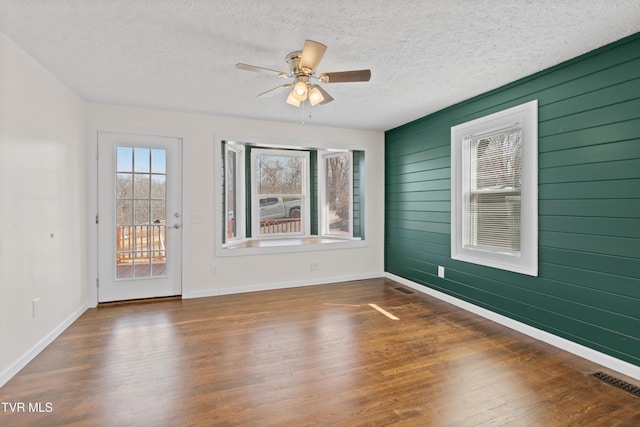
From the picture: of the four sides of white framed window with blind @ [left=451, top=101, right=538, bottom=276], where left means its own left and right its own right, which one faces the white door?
front

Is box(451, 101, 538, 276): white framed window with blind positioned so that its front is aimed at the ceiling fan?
yes

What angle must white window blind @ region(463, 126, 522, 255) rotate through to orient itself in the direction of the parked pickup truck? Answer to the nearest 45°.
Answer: approximately 45° to its right

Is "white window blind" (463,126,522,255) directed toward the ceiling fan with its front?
yes

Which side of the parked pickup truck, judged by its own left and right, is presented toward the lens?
left

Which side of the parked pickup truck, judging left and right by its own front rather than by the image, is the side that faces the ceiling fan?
left

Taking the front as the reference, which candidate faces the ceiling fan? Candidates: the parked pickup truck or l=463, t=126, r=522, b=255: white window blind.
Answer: the white window blind

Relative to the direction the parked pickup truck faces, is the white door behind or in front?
in front

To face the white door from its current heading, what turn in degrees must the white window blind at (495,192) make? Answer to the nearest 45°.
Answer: approximately 45° to its right

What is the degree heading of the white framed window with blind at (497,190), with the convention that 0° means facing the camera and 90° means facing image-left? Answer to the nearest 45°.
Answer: approximately 45°

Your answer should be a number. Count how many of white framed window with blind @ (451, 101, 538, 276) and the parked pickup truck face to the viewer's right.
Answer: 0

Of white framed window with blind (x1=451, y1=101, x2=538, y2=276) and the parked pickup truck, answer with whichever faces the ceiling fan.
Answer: the white framed window with blind
